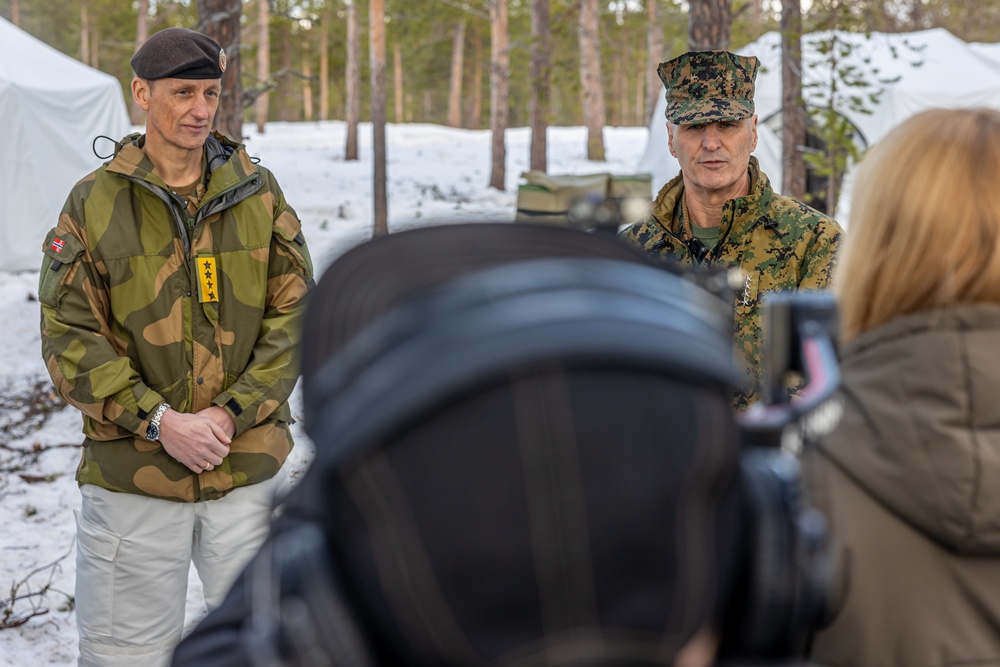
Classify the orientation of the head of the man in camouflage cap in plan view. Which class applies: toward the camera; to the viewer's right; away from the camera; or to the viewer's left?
toward the camera

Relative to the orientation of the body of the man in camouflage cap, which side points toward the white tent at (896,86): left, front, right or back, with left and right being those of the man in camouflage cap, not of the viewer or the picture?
back

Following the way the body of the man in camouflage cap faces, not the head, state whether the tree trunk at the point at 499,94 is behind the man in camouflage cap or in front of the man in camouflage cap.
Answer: behind

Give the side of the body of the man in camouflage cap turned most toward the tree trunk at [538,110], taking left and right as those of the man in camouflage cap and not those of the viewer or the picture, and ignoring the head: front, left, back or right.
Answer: back

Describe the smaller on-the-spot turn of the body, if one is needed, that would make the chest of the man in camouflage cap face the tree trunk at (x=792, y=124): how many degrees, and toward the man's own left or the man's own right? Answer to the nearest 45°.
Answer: approximately 180°

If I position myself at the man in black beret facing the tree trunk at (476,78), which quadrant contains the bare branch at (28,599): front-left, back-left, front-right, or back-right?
front-left

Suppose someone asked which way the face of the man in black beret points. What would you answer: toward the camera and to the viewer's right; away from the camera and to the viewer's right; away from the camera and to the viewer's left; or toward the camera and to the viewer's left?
toward the camera and to the viewer's right

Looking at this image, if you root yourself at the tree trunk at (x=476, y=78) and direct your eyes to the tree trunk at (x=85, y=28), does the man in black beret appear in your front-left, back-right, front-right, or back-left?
front-left

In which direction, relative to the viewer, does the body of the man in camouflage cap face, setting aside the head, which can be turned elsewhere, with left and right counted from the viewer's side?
facing the viewer
